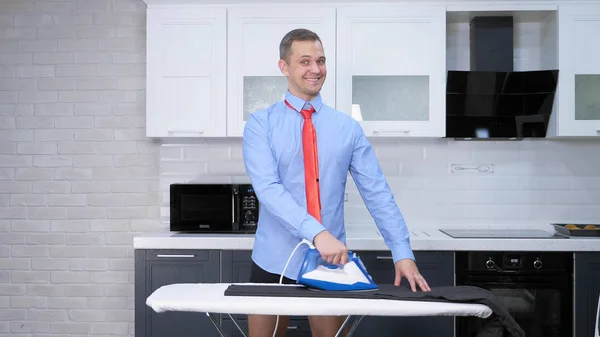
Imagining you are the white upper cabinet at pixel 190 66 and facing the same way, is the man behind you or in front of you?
in front

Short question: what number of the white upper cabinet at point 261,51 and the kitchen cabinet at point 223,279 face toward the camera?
2

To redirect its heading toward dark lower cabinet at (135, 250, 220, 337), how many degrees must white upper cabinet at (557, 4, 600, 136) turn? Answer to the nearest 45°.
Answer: approximately 45° to its right

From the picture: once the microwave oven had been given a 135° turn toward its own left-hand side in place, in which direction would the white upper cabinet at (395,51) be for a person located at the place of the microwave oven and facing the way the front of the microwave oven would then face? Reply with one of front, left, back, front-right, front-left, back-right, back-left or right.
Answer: front-right

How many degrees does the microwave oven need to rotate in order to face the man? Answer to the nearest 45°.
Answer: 0° — it already faces them

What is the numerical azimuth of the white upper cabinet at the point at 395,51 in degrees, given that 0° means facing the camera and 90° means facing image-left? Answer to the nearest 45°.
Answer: approximately 0°

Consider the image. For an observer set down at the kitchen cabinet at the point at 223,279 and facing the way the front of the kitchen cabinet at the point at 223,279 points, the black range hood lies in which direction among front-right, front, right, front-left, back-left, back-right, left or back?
left
